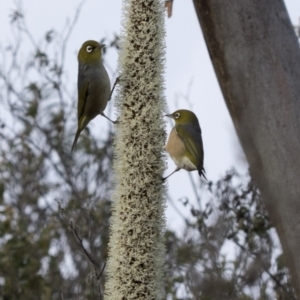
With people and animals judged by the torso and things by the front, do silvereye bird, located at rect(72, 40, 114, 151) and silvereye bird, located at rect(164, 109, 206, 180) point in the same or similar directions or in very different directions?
very different directions

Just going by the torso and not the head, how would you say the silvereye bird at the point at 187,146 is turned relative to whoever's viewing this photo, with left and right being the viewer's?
facing to the left of the viewer

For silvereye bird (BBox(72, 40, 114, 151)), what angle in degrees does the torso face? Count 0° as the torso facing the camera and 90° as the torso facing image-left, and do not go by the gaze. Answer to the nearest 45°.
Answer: approximately 270°

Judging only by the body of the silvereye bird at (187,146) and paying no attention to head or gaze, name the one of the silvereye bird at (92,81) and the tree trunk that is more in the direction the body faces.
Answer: the silvereye bird

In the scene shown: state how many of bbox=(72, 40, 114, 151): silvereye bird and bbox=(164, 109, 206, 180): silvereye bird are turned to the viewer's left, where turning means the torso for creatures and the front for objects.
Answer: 1

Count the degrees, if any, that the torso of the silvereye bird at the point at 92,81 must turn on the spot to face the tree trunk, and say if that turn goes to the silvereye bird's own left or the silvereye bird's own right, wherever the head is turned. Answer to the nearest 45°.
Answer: approximately 45° to the silvereye bird's own right
